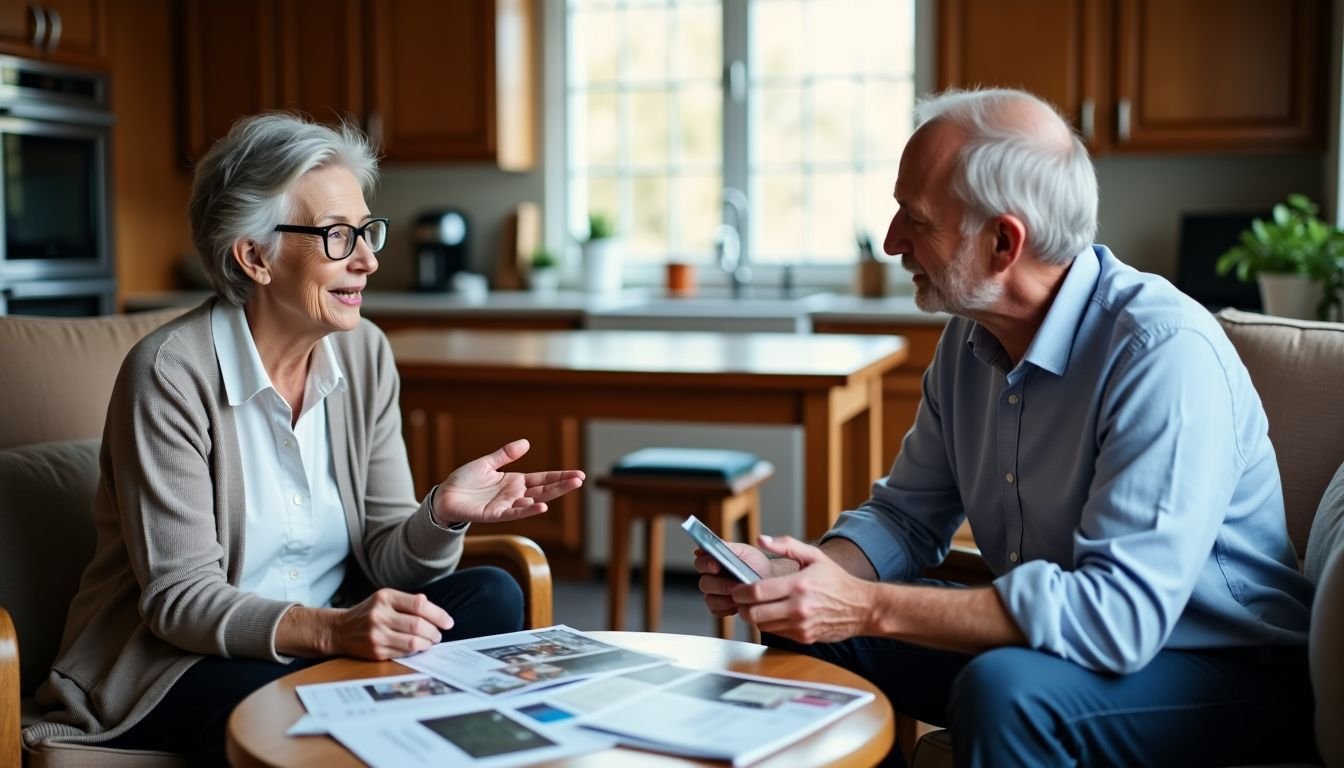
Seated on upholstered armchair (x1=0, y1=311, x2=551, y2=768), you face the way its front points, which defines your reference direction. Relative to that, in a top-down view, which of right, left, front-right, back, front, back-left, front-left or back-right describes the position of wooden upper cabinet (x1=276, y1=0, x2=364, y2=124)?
back-left

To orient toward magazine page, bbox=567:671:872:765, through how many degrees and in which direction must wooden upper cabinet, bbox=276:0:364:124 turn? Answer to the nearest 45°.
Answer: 0° — it already faces it

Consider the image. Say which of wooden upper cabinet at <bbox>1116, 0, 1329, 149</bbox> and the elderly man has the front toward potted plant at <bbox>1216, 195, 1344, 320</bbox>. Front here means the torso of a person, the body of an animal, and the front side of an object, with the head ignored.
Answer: the wooden upper cabinet

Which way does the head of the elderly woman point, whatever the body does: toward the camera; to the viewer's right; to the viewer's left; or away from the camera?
to the viewer's right

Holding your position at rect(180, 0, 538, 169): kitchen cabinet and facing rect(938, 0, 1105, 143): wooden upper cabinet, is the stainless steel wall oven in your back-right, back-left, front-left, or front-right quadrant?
back-right

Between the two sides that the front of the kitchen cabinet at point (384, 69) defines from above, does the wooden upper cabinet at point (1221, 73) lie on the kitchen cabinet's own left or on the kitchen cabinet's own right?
on the kitchen cabinet's own left

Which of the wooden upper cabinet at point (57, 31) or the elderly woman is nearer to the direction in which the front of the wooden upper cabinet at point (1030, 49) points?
the elderly woman
